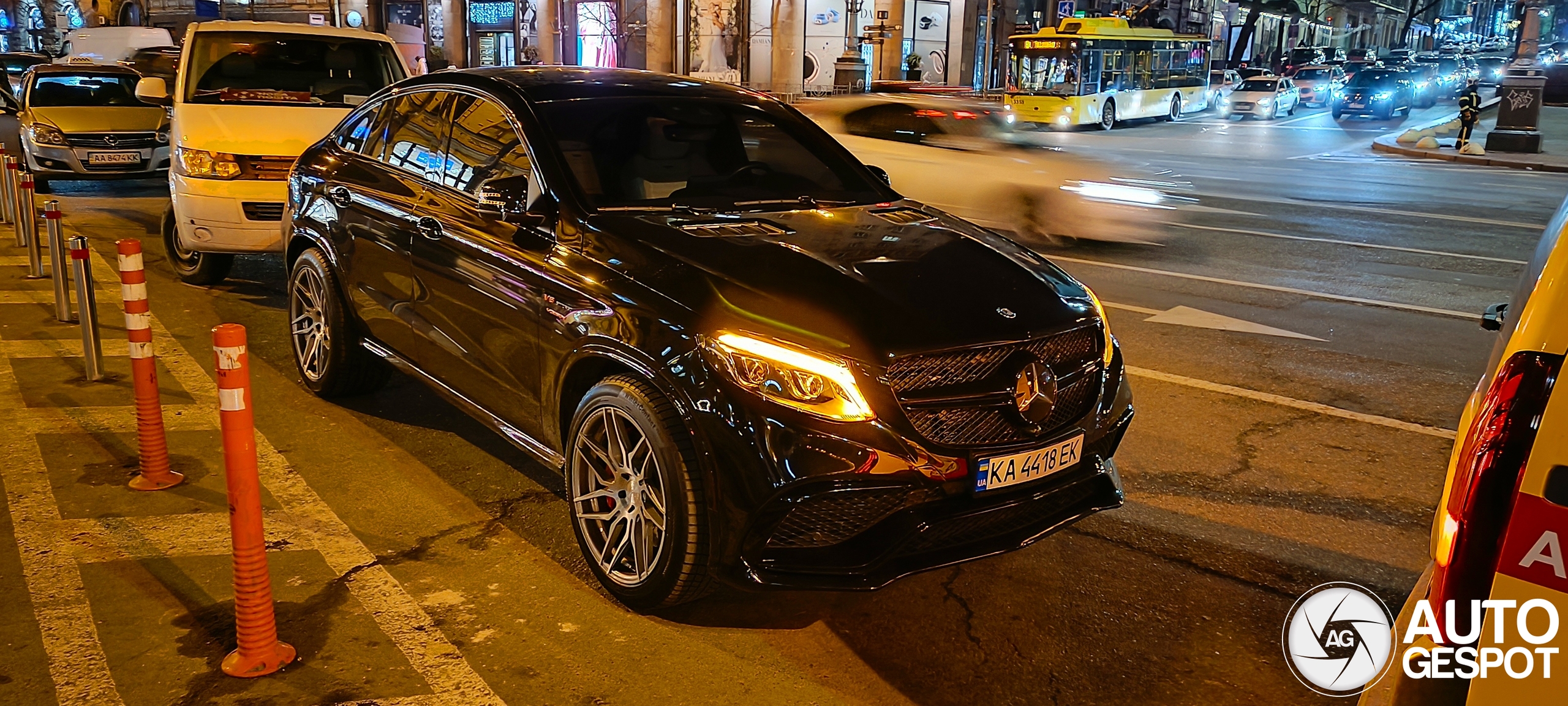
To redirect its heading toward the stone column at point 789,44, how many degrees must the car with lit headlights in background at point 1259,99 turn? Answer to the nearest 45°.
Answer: approximately 45° to its right

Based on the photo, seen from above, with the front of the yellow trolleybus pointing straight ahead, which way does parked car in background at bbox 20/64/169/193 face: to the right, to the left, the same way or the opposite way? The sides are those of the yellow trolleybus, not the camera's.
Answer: to the left

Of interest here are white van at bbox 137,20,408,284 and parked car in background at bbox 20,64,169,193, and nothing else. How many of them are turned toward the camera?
2

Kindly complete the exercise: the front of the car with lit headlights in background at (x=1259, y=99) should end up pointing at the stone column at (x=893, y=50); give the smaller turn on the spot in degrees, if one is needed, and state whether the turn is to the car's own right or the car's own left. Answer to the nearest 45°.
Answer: approximately 45° to the car's own right

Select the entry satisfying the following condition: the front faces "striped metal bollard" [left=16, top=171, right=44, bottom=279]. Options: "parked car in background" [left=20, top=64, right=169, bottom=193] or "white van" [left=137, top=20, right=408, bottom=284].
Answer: the parked car in background

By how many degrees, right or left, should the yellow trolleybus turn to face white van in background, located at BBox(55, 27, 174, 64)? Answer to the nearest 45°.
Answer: approximately 45° to its right

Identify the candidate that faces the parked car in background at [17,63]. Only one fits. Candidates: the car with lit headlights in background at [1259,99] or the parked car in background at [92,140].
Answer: the car with lit headlights in background at [1259,99]

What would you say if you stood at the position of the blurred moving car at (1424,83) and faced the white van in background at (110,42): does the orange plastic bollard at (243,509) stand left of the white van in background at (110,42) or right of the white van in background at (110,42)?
left
